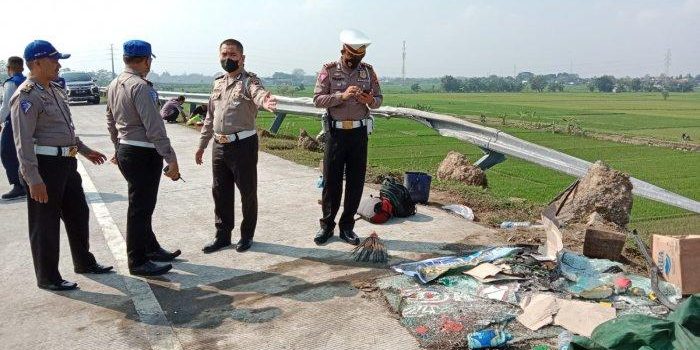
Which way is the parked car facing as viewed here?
toward the camera

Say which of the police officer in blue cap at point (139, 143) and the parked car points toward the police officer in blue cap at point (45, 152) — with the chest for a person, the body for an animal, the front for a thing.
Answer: the parked car

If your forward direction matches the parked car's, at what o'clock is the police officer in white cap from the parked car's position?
The police officer in white cap is roughly at 12 o'clock from the parked car.

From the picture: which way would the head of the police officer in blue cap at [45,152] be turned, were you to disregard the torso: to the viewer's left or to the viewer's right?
to the viewer's right

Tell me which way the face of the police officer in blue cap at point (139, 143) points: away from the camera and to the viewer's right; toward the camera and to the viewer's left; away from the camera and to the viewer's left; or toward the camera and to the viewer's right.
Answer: away from the camera and to the viewer's right

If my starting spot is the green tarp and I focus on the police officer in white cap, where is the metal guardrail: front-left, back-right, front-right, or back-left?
front-right

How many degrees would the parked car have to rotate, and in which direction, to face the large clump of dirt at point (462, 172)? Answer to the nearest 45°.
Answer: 0° — it already faces it

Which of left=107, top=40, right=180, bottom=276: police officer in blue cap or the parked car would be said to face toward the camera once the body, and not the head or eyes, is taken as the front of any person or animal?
the parked car

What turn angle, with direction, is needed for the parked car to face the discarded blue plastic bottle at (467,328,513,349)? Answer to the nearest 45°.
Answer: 0° — it already faces it

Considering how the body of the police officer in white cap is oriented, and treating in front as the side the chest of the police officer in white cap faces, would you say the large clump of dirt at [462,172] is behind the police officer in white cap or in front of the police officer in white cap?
behind

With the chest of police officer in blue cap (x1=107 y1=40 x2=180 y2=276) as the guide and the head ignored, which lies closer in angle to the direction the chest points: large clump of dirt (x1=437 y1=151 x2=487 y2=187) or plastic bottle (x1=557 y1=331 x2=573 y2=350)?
the large clump of dirt

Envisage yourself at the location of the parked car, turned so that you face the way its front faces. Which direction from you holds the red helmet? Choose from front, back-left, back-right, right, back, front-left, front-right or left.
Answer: front

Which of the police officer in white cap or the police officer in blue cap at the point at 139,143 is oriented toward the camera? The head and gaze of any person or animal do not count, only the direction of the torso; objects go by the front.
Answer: the police officer in white cap

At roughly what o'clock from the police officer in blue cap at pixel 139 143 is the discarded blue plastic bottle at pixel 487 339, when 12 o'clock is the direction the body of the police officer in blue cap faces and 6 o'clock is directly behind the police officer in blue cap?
The discarded blue plastic bottle is roughly at 3 o'clock from the police officer in blue cap.

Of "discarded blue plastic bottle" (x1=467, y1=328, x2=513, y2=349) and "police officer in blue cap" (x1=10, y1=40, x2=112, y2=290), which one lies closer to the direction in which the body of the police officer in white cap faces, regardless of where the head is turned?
the discarded blue plastic bottle

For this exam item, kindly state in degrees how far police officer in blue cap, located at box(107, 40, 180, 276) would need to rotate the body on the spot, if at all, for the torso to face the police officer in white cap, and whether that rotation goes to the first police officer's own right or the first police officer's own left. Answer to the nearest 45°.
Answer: approximately 45° to the first police officer's own right
